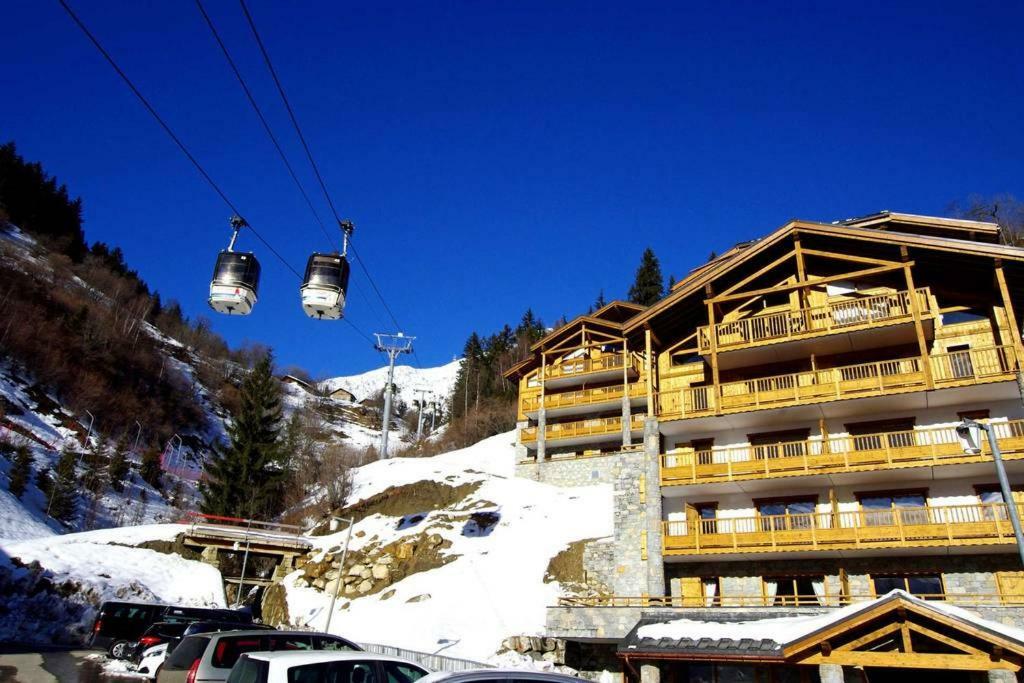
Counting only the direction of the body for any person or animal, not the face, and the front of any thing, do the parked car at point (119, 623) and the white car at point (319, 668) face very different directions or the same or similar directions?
same or similar directions

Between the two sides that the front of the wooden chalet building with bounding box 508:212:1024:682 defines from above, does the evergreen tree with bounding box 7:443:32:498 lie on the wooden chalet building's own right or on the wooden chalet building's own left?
on the wooden chalet building's own right

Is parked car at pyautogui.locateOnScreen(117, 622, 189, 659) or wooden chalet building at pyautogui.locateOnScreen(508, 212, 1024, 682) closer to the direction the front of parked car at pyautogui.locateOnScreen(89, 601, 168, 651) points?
the wooden chalet building

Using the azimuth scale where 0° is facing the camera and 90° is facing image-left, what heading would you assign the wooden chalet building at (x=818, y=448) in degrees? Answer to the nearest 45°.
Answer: approximately 45°

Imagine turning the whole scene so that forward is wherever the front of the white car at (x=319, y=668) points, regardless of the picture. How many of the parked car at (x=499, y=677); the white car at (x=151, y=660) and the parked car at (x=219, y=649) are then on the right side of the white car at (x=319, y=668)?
1

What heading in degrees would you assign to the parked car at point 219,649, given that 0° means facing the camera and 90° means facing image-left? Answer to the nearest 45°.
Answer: approximately 225°

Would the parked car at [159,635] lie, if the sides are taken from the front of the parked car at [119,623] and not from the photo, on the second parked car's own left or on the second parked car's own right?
on the second parked car's own right

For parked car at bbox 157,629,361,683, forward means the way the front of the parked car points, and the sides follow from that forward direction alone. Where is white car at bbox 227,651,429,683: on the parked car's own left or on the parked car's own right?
on the parked car's own right

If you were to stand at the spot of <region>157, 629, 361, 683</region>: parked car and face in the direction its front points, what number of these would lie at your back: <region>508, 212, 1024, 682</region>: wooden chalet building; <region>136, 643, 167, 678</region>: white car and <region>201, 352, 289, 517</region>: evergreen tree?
0

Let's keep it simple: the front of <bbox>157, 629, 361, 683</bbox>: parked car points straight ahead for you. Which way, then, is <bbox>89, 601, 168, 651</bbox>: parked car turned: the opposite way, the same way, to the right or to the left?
the same way

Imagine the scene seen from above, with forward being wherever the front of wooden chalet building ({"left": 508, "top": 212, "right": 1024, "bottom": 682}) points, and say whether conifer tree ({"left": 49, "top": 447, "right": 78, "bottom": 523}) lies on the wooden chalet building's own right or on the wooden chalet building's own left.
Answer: on the wooden chalet building's own right

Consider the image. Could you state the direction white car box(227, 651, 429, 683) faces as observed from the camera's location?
facing away from the viewer and to the right of the viewer

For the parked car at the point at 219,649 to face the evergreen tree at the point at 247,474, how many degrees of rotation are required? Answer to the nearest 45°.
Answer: approximately 45° to its left

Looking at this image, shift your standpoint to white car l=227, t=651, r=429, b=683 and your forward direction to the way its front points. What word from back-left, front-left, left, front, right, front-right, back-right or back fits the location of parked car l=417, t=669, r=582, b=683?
right

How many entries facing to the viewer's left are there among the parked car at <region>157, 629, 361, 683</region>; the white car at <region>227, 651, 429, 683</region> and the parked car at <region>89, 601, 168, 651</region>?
0

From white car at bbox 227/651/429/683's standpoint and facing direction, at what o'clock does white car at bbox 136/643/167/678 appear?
white car at bbox 136/643/167/678 is roughly at 10 o'clock from white car at bbox 227/651/429/683.
